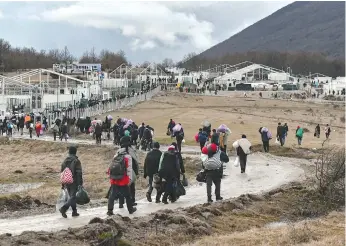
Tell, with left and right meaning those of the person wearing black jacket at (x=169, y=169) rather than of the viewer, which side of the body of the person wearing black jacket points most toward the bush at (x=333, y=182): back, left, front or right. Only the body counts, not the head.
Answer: right

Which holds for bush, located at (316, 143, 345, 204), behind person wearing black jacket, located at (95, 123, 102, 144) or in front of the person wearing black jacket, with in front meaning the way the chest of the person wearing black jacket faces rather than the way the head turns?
behind

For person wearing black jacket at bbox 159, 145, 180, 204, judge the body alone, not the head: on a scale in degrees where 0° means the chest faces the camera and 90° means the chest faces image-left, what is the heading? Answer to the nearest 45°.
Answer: approximately 180°

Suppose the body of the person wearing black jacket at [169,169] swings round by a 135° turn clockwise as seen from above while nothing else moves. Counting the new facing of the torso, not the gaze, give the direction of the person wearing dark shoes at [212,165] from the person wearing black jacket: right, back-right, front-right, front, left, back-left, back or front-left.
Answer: front-left

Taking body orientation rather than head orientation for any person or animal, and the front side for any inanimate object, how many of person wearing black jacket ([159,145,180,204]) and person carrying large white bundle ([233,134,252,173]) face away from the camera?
2

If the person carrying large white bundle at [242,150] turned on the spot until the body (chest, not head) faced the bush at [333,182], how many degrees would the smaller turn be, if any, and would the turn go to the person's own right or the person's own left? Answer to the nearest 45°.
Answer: approximately 135° to the person's own right

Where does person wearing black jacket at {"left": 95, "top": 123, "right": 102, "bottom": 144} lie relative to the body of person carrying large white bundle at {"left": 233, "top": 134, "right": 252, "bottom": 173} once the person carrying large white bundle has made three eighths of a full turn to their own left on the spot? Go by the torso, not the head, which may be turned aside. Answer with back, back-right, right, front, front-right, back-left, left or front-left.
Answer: right

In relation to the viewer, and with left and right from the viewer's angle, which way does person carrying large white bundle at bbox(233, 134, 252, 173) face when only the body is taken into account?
facing away from the viewer

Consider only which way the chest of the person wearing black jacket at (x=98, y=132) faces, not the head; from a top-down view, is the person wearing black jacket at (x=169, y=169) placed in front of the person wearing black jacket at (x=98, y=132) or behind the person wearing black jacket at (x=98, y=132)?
behind

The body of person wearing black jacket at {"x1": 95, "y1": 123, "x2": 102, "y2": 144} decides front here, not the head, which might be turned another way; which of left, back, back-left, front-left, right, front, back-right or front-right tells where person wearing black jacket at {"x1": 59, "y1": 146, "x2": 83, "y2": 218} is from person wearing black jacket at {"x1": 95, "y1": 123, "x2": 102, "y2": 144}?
back

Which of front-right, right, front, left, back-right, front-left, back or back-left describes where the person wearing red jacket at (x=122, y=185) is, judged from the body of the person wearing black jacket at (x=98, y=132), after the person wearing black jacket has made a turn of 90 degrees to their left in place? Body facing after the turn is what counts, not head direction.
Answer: left

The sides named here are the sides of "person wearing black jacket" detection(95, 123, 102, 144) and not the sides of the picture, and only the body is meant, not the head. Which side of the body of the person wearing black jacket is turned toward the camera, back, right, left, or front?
back
